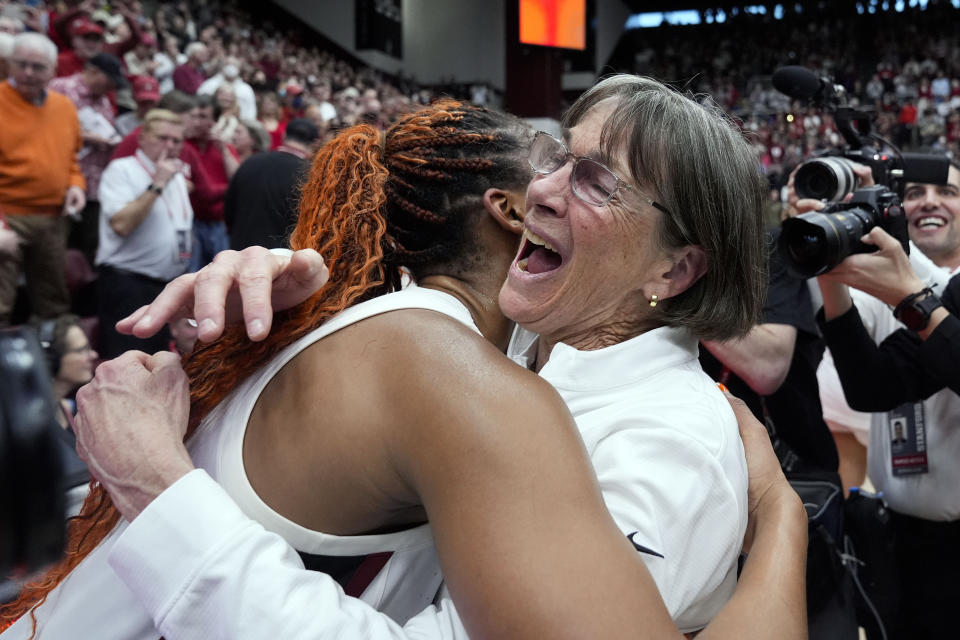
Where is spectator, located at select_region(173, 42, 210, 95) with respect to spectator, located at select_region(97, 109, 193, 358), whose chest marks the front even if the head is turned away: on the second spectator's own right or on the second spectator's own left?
on the second spectator's own left

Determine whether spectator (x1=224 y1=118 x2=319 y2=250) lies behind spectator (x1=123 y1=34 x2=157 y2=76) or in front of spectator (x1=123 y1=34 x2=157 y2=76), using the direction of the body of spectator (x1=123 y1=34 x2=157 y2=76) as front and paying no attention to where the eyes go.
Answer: in front

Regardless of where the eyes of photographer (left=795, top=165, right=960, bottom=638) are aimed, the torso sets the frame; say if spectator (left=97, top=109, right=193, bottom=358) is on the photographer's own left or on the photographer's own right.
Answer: on the photographer's own right

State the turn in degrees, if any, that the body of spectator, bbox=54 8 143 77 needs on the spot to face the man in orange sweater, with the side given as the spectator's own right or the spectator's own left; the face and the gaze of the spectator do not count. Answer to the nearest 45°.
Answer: approximately 45° to the spectator's own right

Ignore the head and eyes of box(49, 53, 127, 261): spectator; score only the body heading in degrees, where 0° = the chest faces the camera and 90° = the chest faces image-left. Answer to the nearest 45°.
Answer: approximately 315°

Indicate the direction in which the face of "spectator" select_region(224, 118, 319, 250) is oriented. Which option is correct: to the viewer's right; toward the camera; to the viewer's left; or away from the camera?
away from the camera

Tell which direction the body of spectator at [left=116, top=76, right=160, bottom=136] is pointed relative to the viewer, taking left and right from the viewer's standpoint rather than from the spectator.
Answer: facing the viewer and to the right of the viewer

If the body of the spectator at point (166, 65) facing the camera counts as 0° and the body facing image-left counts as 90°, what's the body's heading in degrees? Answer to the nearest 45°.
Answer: approximately 315°

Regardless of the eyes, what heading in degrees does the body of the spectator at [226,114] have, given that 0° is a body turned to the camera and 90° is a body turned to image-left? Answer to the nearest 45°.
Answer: approximately 315°

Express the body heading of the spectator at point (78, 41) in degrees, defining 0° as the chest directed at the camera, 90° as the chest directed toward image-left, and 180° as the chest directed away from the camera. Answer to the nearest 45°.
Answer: approximately 315°
